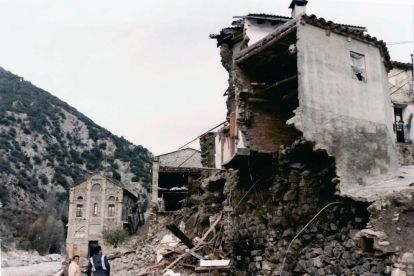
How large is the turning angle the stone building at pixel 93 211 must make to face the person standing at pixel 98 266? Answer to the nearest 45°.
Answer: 0° — it already faces them

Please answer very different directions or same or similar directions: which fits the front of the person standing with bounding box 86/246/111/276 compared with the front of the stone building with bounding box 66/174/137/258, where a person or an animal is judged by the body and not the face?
very different directions

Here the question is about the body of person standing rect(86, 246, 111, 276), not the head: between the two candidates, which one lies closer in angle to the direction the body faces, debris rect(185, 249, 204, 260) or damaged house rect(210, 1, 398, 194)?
the debris

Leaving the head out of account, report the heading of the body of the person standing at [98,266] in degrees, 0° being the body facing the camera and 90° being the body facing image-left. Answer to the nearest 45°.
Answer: approximately 180°

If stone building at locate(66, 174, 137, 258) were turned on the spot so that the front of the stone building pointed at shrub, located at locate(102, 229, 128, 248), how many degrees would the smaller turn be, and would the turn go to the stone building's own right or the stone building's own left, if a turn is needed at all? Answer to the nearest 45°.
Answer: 0° — it already faces it

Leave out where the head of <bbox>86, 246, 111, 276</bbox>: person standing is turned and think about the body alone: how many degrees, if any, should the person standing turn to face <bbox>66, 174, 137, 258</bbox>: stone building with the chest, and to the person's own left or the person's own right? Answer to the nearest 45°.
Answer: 0° — they already face it

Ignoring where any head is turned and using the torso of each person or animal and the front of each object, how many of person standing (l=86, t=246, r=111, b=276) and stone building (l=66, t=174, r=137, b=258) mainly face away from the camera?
1

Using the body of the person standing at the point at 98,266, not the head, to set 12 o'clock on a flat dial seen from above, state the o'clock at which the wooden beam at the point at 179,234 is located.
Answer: The wooden beam is roughly at 1 o'clock from the person standing.

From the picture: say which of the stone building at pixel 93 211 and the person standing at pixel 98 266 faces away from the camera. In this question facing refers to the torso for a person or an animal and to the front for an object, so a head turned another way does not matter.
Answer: the person standing

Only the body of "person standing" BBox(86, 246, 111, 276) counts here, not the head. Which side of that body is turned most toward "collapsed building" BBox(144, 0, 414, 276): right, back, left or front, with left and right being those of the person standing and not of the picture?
right
